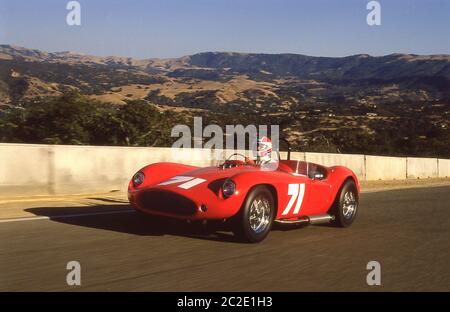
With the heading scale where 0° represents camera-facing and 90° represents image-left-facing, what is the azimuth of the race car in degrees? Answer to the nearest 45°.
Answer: approximately 45°

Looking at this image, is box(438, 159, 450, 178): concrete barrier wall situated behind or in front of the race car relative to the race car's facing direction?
behind

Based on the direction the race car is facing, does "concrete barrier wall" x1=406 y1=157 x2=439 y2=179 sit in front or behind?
behind

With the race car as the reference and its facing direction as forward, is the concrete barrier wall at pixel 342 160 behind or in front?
behind
